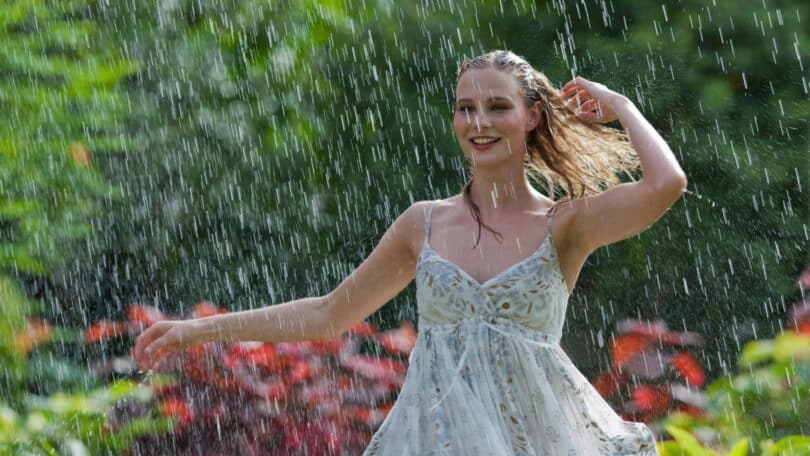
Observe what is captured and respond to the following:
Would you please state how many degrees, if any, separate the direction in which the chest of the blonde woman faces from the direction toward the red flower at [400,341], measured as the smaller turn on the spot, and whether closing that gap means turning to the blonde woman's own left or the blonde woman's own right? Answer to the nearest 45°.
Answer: approximately 180°

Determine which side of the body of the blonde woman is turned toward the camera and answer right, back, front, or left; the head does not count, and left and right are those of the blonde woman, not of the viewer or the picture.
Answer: front

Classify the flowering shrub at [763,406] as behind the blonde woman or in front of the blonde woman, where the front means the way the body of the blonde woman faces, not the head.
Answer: behind

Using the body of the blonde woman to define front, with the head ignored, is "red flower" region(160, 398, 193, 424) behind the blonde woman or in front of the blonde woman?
behind

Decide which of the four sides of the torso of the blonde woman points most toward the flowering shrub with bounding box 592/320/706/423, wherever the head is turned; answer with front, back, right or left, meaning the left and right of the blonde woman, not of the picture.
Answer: back

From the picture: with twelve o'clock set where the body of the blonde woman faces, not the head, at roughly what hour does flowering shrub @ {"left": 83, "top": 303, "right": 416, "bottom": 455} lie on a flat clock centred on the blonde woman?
The flowering shrub is roughly at 5 o'clock from the blonde woman.

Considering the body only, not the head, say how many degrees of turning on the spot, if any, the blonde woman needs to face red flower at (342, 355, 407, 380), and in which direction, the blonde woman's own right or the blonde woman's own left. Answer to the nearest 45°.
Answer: approximately 180°
